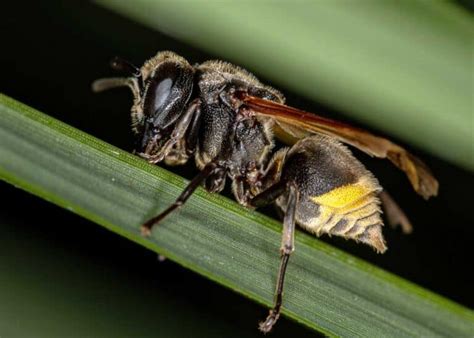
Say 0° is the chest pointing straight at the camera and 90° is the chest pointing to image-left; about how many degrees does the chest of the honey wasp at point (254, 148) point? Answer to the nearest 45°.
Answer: approximately 90°
